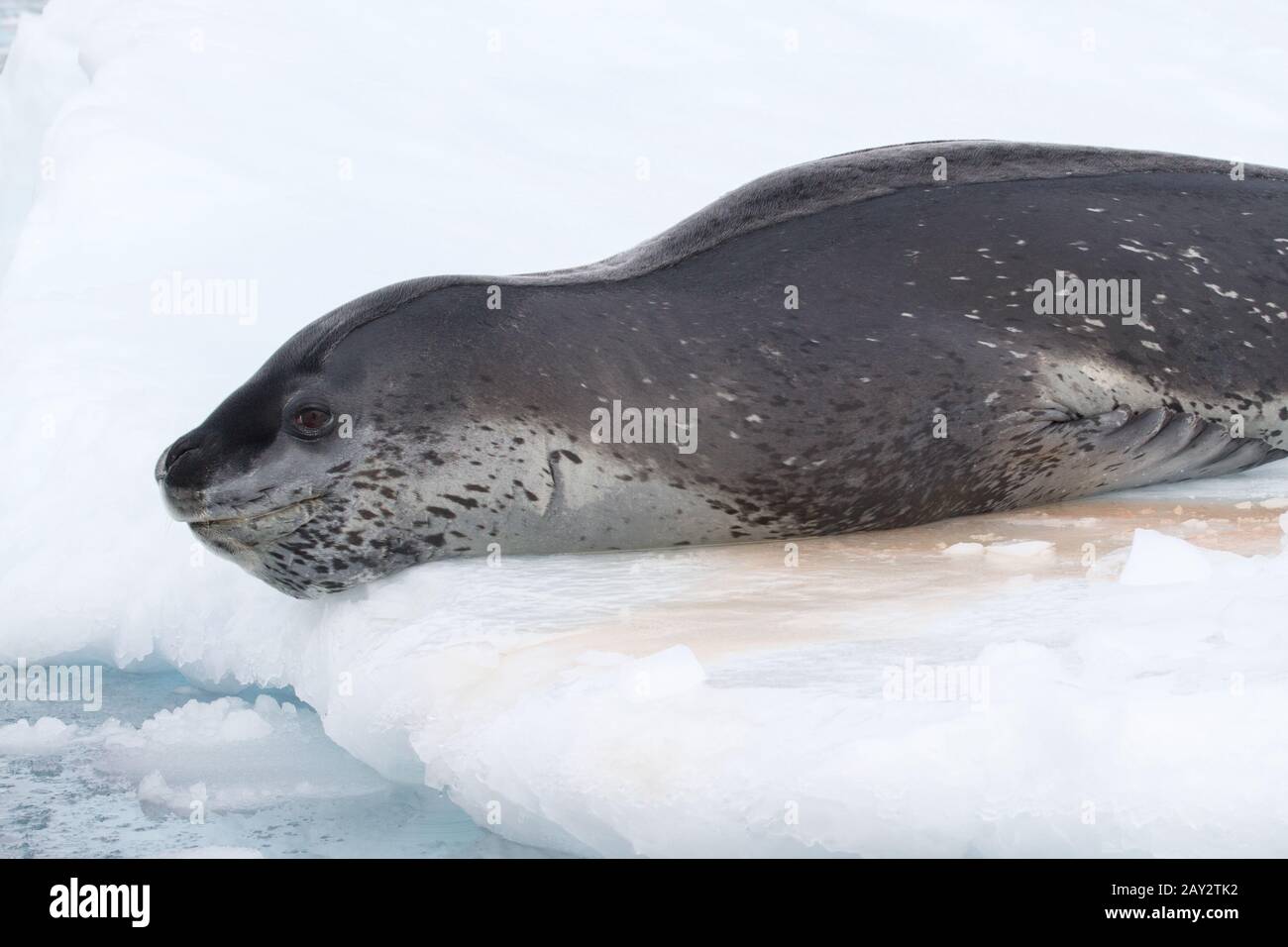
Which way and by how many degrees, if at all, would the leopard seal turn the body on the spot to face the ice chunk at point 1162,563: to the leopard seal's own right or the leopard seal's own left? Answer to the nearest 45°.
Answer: approximately 135° to the leopard seal's own left

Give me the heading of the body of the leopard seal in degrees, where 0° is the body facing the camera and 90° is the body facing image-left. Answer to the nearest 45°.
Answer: approximately 90°
